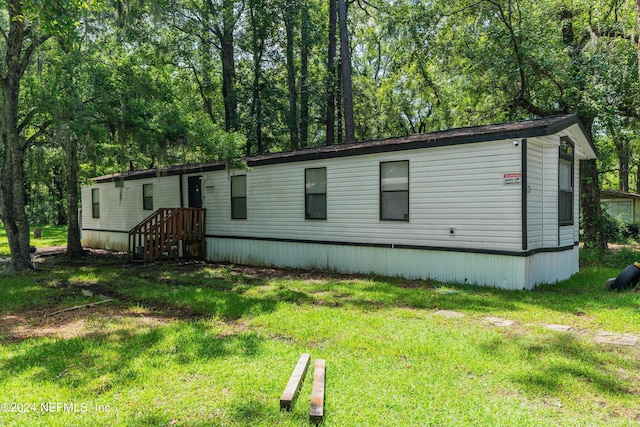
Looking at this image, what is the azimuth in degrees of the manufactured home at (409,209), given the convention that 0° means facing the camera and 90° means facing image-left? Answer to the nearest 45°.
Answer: approximately 45°

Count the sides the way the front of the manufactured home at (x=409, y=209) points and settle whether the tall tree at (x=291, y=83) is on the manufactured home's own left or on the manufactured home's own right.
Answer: on the manufactured home's own right

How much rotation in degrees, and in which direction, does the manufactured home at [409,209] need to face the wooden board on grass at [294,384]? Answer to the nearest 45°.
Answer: approximately 45° to its left

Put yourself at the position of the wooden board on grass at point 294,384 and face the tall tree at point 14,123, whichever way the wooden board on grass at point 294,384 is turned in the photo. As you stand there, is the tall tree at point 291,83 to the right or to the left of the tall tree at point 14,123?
right

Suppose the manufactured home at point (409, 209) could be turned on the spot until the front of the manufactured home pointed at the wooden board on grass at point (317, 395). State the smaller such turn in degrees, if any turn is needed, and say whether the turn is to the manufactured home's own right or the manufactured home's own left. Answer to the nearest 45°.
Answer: approximately 45° to the manufactured home's own left

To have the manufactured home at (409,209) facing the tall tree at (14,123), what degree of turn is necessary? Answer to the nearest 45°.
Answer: approximately 45° to its right
